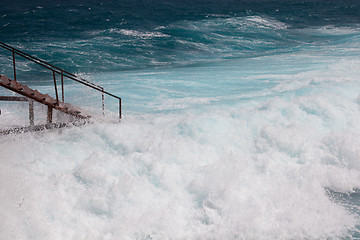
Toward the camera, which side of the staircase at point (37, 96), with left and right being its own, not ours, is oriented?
right
